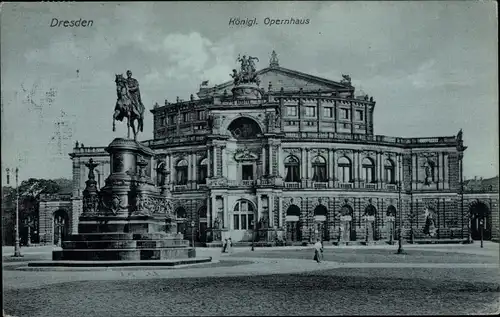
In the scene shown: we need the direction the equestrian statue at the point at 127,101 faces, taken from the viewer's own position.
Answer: facing the viewer and to the left of the viewer
